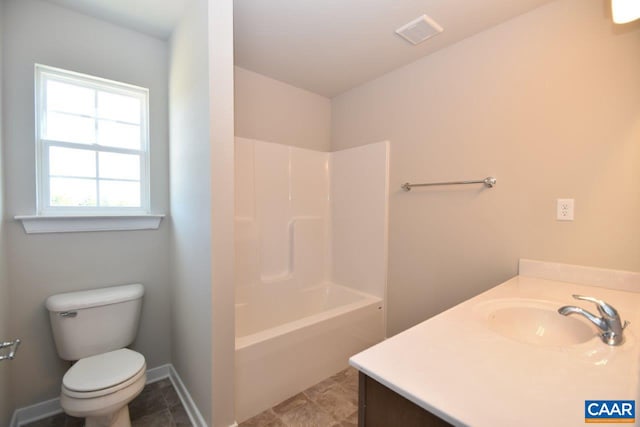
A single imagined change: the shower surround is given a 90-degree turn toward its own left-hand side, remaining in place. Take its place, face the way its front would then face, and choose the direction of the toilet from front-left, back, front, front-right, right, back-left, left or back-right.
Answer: back

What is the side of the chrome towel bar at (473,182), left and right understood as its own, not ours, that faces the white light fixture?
left

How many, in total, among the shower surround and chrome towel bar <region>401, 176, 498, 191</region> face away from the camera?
0

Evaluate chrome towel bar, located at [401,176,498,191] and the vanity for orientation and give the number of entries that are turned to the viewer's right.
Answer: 0

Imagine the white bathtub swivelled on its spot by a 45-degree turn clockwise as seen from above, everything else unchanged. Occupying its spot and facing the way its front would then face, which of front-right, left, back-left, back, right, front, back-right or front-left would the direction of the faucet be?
front-left

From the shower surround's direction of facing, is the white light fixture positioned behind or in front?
in front

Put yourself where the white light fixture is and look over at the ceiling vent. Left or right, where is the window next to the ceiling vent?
left

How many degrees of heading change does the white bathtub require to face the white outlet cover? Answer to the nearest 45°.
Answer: approximately 45° to its left

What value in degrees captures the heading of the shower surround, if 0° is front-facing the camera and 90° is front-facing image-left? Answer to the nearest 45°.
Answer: approximately 315°

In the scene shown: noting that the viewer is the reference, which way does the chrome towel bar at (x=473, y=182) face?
facing the viewer and to the left of the viewer
